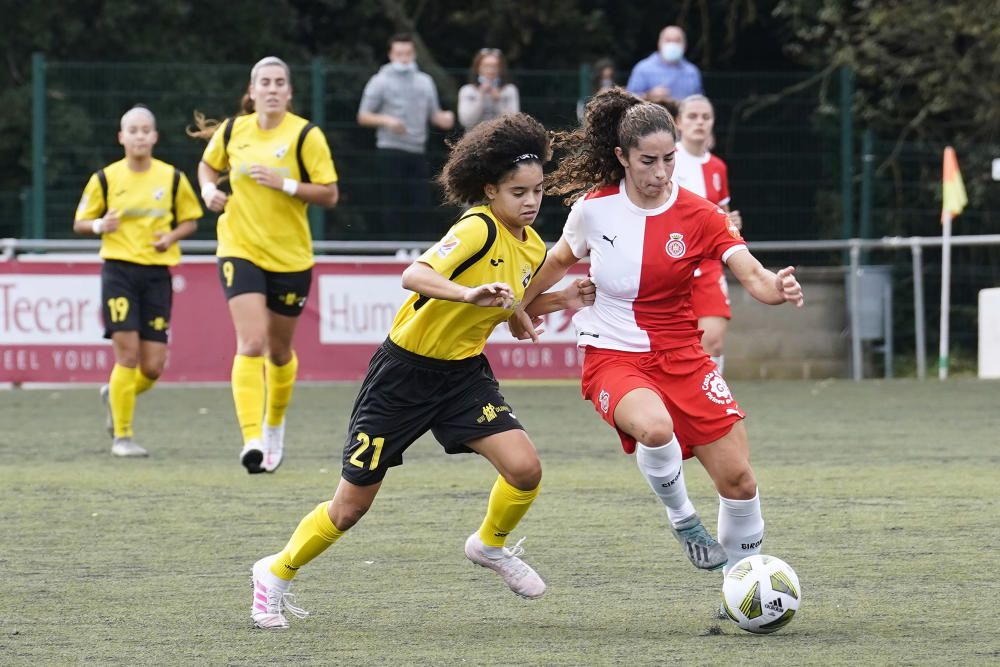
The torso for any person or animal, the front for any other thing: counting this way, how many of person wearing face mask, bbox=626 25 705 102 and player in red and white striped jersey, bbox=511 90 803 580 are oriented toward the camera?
2

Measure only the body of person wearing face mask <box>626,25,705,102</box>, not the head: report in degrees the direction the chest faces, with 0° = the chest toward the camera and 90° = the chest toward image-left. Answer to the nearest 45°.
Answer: approximately 0°

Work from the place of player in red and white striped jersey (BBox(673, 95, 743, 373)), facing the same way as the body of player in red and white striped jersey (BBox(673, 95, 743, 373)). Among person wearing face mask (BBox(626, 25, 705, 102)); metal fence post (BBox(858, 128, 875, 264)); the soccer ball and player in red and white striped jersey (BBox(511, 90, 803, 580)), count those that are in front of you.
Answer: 2

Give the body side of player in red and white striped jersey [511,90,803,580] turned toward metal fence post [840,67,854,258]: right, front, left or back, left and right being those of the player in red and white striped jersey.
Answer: back

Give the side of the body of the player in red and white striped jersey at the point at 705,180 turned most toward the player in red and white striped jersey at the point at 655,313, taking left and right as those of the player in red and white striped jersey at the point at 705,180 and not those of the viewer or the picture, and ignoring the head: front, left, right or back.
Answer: front

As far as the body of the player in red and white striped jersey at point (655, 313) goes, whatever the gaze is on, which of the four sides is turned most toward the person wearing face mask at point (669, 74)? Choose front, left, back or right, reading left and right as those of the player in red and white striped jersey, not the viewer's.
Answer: back

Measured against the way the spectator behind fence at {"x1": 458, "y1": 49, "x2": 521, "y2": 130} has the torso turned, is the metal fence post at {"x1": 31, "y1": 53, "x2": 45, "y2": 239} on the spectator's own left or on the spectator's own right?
on the spectator's own right

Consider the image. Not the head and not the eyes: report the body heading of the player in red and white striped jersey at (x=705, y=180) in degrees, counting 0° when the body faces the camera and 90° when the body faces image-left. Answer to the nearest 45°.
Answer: approximately 0°
